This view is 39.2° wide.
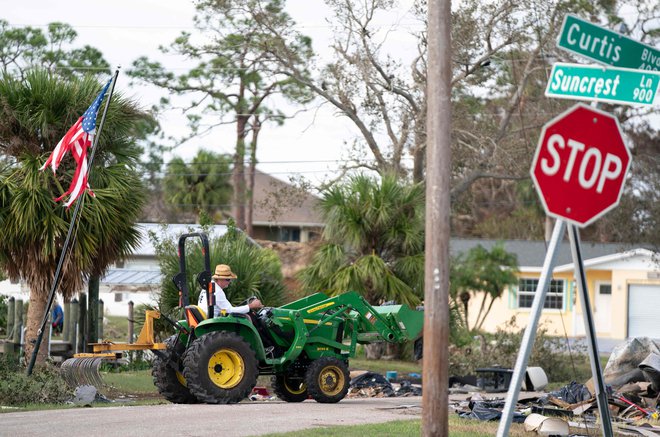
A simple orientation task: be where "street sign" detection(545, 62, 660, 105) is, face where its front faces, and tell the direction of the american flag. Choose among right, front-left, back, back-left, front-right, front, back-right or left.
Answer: back-right

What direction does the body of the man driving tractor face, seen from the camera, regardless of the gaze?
to the viewer's right

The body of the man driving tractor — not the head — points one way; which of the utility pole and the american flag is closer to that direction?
the utility pole

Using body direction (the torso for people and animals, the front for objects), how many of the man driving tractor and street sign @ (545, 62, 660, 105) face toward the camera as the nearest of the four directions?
1

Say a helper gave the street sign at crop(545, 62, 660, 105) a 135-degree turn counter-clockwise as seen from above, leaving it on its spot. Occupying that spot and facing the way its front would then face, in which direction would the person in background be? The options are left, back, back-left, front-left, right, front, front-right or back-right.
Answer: left

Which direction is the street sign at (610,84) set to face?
toward the camera

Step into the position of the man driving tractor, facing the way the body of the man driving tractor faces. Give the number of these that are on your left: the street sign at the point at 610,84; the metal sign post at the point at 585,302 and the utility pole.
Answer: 0

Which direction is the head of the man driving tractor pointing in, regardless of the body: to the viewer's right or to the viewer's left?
to the viewer's right

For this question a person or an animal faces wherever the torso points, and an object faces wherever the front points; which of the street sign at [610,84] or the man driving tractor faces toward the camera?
the street sign

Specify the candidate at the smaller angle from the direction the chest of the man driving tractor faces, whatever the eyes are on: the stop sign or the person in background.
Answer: the stop sign

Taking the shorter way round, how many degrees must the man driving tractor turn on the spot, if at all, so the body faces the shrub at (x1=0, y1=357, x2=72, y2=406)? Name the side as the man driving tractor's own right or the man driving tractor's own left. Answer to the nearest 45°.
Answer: approximately 180°

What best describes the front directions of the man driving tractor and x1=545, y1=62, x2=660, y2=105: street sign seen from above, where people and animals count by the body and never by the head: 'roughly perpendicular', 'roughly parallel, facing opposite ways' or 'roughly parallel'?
roughly perpendicular

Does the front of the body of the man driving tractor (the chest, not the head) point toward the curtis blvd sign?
no

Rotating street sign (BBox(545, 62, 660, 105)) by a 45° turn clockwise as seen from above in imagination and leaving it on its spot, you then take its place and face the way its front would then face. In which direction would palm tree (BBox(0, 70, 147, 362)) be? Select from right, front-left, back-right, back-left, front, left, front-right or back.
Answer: right

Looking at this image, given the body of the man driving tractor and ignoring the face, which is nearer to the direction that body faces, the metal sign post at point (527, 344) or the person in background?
the metal sign post

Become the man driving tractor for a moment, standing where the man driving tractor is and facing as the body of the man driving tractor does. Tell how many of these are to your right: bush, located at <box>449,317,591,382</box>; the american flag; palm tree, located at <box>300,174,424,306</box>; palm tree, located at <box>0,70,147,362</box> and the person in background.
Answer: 0

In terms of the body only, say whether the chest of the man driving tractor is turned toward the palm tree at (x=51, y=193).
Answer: no

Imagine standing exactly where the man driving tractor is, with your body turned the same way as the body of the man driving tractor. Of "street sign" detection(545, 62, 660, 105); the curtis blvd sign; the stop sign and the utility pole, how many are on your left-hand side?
0
